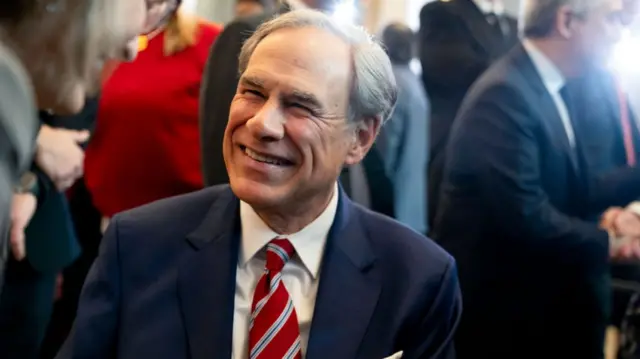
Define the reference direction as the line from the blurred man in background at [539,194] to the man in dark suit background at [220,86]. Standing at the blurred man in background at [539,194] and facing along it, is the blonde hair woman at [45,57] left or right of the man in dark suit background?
left

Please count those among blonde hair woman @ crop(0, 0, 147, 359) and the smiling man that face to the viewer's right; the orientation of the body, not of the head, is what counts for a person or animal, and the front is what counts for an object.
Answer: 1

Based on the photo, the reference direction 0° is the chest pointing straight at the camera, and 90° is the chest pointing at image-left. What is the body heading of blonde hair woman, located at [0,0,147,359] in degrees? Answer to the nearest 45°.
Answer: approximately 270°

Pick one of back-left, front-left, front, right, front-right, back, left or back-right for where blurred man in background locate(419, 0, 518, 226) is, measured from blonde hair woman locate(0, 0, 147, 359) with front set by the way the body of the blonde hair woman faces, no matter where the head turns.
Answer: front-left

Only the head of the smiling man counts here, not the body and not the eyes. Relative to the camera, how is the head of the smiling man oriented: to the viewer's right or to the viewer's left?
to the viewer's left

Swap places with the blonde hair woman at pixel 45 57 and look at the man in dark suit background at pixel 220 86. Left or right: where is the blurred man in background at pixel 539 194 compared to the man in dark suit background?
right

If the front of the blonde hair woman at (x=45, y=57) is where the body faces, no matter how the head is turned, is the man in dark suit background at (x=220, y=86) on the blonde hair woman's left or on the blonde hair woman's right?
on the blonde hair woman's left

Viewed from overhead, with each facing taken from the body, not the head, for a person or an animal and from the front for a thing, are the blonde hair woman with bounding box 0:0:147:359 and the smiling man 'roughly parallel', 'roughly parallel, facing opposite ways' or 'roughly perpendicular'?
roughly perpendicular

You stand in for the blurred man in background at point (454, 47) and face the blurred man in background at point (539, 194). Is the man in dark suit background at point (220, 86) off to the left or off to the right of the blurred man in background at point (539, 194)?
right
